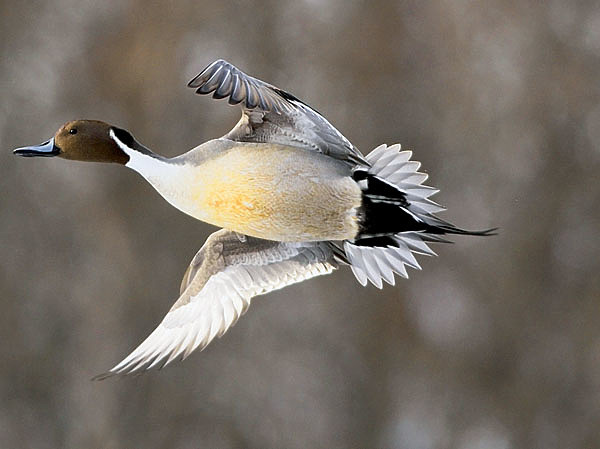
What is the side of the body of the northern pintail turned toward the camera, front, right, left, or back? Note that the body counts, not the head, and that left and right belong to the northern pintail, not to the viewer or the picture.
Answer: left
